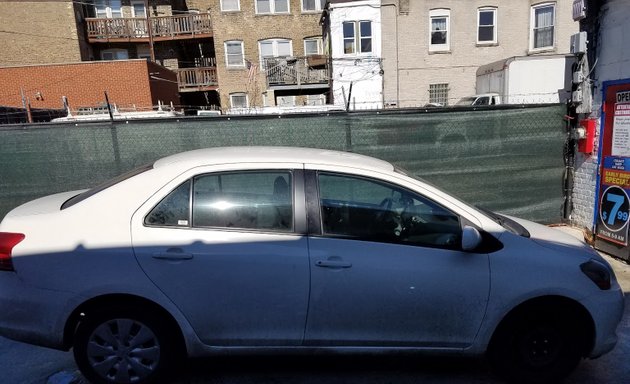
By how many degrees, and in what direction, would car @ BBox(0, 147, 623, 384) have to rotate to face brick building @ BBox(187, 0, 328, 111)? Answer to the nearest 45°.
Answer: approximately 90° to its left

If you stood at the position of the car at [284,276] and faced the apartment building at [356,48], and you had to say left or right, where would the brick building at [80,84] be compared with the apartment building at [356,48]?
left

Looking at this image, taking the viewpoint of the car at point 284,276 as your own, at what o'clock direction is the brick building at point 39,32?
The brick building is roughly at 8 o'clock from the car.

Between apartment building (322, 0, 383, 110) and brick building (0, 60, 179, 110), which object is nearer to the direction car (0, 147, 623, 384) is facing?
the apartment building

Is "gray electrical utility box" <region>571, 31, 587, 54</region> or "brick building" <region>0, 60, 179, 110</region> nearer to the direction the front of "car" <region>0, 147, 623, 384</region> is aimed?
the gray electrical utility box

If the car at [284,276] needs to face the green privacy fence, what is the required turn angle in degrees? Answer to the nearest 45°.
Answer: approximately 90° to its left

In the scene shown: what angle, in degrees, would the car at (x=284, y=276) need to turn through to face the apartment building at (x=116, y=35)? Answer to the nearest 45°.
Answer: approximately 135° to its left

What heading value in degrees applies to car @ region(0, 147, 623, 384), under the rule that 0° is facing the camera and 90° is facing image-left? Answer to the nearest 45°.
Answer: approximately 270°

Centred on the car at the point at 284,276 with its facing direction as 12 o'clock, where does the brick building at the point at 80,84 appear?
The brick building is roughly at 8 o'clock from the car.

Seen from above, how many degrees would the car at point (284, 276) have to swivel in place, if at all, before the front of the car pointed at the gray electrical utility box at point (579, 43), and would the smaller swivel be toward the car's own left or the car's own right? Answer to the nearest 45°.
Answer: approximately 45° to the car's own left
